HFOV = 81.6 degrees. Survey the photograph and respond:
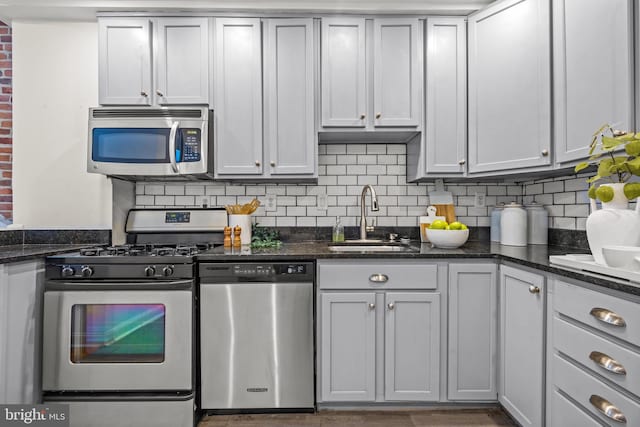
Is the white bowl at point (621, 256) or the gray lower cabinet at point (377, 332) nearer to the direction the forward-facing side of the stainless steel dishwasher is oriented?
the white bowl

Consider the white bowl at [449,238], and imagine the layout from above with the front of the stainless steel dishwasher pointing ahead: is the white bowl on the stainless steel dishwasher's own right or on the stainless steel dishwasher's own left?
on the stainless steel dishwasher's own left

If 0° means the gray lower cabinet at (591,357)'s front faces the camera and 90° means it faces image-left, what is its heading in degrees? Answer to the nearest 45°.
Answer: approximately 45°

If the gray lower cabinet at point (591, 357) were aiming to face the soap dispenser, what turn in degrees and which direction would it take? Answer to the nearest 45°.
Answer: approximately 45° to its right

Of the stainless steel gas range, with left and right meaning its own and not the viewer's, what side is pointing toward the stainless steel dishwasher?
left

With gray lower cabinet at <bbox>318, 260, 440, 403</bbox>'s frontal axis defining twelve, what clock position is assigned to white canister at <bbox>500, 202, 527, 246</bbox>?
The white canister is roughly at 8 o'clock from the gray lower cabinet.

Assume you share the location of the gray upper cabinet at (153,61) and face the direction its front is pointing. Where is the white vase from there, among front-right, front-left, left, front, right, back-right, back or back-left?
front-left

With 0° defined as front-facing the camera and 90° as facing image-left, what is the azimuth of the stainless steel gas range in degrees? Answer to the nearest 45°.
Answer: approximately 0°

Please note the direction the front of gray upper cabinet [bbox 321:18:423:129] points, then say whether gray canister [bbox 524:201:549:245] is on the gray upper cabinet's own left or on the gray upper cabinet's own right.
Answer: on the gray upper cabinet's own left

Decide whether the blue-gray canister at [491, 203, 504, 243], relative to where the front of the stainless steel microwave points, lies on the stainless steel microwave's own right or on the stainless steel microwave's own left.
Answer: on the stainless steel microwave's own left
